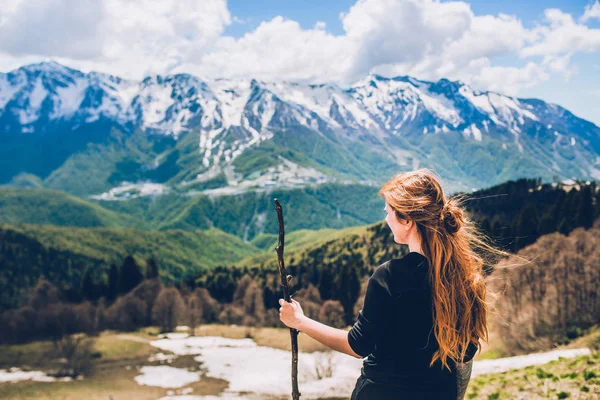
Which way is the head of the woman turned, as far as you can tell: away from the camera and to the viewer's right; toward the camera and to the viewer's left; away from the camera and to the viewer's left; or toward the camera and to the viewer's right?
away from the camera and to the viewer's left

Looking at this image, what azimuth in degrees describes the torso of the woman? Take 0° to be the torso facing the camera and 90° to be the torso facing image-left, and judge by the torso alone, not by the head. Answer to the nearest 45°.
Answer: approximately 135°
